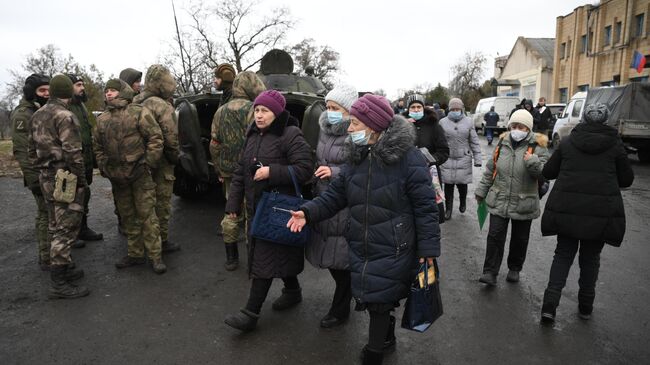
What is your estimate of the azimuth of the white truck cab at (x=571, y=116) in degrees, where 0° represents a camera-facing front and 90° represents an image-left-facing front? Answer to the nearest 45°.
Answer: approximately 45°

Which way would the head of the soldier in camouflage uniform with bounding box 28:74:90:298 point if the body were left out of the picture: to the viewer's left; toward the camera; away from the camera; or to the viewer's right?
away from the camera

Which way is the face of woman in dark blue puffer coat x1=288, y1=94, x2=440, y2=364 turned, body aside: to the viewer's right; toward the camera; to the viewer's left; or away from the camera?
to the viewer's left

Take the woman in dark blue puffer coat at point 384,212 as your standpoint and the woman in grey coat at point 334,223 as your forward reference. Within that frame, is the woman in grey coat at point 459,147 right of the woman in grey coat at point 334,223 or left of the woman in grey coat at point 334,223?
right

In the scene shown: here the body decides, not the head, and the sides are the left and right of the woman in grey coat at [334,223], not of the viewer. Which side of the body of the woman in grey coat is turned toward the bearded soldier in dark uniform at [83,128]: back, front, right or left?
right

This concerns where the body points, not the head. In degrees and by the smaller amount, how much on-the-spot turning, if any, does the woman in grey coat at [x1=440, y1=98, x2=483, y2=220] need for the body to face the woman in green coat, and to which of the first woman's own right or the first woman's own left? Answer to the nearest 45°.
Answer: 0° — they already face them
